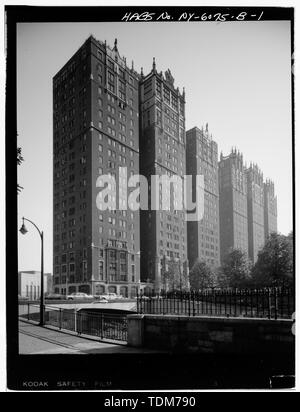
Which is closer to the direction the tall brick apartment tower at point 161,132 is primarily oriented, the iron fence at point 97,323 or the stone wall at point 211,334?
the stone wall

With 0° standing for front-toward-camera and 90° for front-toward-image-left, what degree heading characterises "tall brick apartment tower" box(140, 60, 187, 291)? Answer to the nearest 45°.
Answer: approximately 315°

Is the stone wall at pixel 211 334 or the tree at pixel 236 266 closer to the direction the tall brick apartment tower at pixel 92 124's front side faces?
the stone wall
